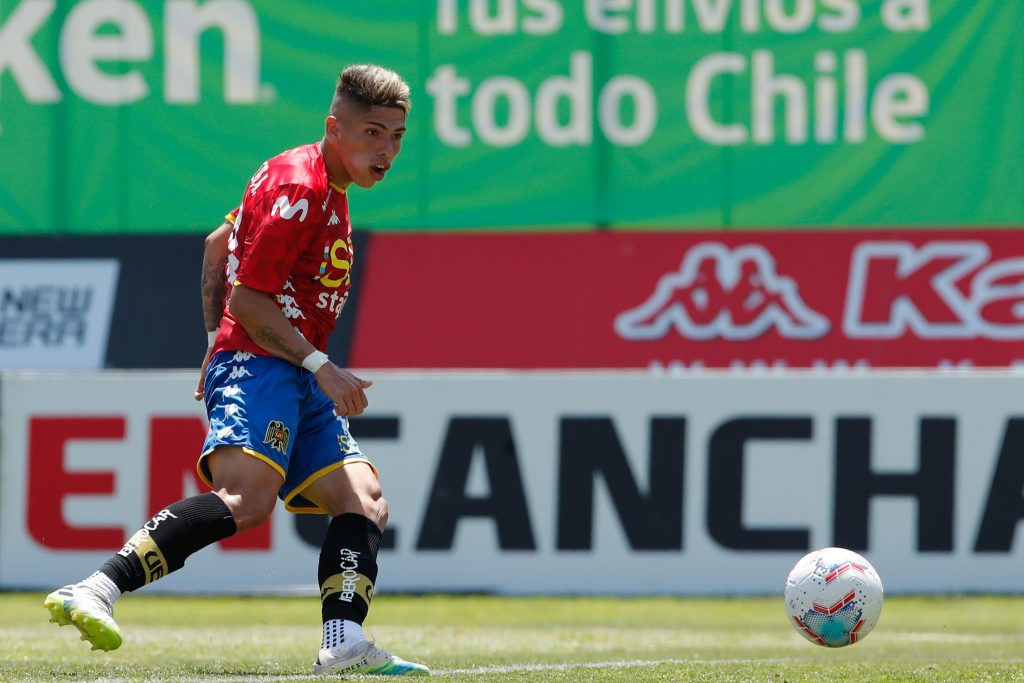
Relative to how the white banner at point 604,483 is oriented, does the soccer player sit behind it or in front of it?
in front

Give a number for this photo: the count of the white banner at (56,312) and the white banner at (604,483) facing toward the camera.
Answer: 2

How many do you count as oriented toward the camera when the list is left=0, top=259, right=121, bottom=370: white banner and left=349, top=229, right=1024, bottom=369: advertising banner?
2

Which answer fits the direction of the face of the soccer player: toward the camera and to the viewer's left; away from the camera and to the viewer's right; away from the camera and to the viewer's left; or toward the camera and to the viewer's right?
toward the camera and to the viewer's right

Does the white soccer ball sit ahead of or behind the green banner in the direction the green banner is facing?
ahead

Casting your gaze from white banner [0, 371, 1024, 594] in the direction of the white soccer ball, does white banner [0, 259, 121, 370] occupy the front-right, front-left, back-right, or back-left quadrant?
back-right

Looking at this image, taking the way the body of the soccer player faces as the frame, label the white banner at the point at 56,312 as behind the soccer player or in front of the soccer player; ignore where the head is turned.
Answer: behind

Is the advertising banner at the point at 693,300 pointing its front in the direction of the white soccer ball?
yes

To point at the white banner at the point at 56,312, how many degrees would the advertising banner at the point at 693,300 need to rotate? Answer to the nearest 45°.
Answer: approximately 90° to its right
